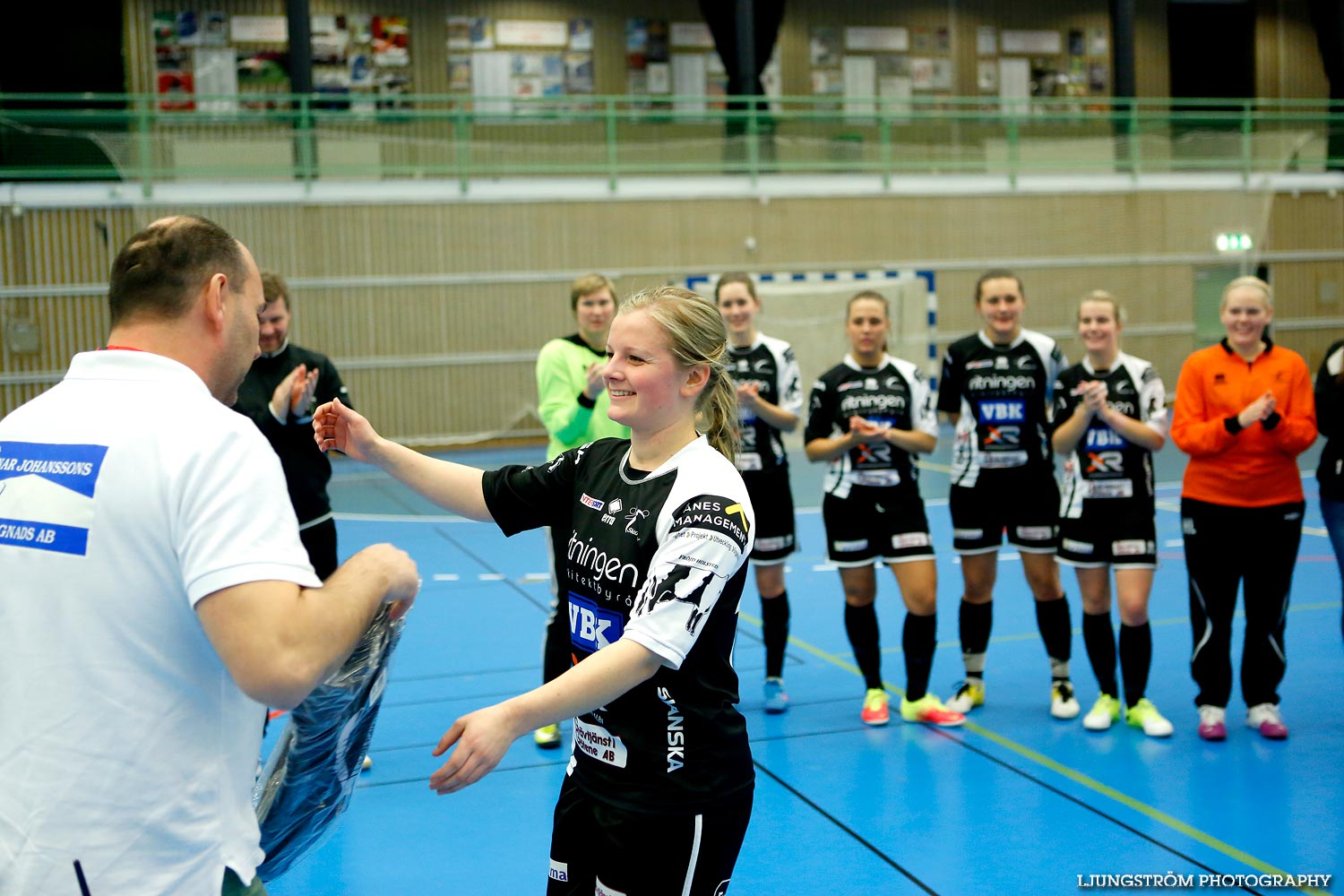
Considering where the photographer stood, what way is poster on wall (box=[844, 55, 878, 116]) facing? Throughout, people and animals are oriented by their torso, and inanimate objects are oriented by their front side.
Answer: facing the viewer

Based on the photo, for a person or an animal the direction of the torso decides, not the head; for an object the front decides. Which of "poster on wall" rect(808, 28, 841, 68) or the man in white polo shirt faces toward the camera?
the poster on wall

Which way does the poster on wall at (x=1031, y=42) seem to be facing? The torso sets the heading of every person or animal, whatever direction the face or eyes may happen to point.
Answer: toward the camera

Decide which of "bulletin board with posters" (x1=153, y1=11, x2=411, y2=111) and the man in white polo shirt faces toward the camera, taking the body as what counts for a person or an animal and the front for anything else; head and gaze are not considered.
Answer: the bulletin board with posters

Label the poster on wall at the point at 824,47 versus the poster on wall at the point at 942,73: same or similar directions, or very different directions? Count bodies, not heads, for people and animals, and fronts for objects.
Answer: same or similar directions

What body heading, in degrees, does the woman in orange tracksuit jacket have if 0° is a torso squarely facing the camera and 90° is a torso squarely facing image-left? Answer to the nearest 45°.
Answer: approximately 0°

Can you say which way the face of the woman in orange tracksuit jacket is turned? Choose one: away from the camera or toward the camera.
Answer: toward the camera

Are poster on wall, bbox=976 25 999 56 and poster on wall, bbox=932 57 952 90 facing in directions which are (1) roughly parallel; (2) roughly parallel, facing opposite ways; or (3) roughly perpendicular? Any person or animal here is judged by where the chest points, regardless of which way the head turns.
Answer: roughly parallel

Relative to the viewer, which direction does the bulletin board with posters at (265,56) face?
toward the camera

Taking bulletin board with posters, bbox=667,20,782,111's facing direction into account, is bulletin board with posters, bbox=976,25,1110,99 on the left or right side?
on its left

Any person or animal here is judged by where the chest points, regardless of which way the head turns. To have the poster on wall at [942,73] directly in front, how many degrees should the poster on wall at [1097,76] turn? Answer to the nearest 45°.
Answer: approximately 45° to its right

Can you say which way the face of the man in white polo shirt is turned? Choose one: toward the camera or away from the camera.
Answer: away from the camera

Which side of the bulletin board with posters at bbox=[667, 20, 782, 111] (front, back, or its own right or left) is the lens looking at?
front

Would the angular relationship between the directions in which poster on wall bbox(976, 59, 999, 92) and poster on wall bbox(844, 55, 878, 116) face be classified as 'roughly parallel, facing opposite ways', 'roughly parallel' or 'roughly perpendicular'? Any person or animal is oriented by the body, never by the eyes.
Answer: roughly parallel
